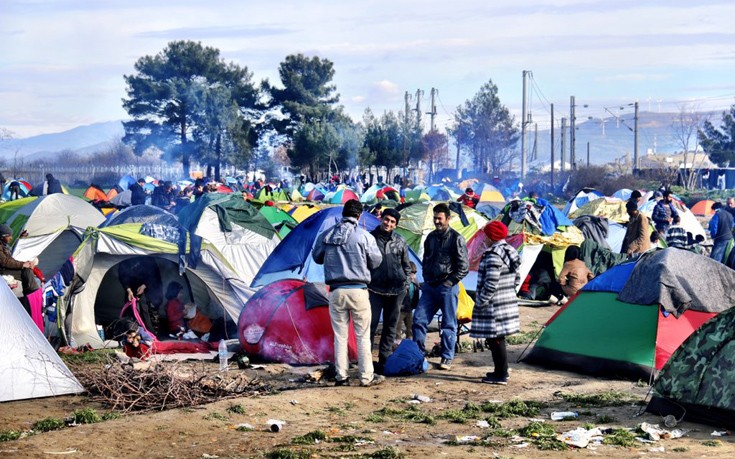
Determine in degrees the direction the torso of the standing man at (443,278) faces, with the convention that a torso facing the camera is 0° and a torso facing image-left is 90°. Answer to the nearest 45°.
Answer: approximately 45°

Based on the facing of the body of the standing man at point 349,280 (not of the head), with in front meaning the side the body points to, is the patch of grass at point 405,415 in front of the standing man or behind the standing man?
behind

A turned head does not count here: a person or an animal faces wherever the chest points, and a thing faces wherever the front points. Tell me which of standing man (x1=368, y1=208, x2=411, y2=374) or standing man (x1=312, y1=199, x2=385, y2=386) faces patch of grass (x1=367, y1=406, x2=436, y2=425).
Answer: standing man (x1=368, y1=208, x2=411, y2=374)

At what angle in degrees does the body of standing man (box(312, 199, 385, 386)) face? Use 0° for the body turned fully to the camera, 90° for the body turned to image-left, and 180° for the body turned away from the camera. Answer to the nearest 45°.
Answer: approximately 180°

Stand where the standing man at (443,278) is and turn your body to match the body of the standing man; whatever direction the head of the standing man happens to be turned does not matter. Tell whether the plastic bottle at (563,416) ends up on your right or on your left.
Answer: on your left

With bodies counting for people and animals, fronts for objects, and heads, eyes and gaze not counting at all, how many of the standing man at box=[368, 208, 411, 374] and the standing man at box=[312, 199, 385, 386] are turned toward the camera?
1

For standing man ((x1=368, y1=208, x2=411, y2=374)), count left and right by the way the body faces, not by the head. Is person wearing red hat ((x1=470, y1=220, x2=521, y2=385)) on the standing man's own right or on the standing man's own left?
on the standing man's own left
